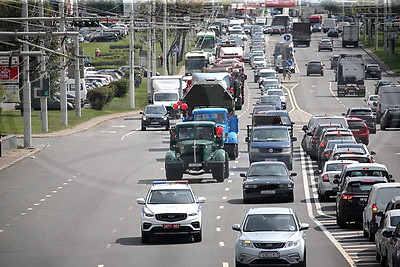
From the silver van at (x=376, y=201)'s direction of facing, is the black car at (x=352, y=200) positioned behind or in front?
in front

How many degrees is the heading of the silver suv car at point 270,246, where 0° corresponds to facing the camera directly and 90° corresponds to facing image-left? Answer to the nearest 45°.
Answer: approximately 0°

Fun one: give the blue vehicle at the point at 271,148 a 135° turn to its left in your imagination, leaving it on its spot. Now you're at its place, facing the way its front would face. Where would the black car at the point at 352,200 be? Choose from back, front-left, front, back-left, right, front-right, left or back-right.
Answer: back-right

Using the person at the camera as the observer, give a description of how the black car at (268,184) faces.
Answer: facing the viewer

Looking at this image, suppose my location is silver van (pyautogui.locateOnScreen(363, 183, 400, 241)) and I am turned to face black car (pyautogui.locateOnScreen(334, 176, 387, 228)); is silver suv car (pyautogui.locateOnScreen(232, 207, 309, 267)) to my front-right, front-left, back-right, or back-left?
back-left

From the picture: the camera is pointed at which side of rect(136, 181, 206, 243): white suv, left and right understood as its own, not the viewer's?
front

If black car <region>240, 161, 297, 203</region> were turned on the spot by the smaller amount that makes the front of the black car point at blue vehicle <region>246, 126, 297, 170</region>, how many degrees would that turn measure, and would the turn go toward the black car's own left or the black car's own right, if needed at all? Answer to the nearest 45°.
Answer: approximately 180°

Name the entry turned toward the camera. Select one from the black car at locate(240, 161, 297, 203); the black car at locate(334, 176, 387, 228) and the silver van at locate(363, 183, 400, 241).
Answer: the black car at locate(240, 161, 297, 203)

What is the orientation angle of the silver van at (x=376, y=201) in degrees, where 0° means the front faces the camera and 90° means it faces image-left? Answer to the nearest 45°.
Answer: approximately 180°

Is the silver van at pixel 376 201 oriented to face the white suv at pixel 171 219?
no

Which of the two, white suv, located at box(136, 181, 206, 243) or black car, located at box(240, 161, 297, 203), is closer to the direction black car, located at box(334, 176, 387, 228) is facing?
the black car

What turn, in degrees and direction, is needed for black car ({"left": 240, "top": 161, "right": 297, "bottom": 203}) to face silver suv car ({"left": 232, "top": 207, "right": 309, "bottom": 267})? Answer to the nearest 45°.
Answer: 0° — it already faces it

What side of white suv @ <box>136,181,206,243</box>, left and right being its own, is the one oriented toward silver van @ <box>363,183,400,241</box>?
left

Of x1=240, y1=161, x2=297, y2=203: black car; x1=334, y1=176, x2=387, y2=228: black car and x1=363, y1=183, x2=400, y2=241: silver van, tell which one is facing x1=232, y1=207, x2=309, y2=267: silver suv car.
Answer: x1=240, y1=161, x2=297, y2=203: black car

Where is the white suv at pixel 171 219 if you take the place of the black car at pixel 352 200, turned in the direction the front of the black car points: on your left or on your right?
on your left
